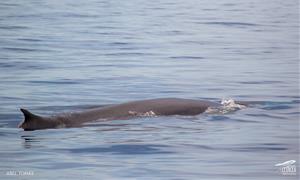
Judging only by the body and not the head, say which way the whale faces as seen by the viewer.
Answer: to the viewer's right
